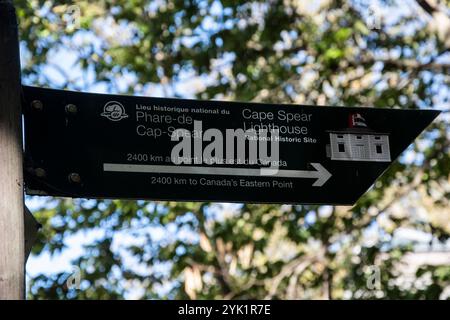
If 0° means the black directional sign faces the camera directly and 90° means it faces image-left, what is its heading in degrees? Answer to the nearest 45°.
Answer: approximately 0°
